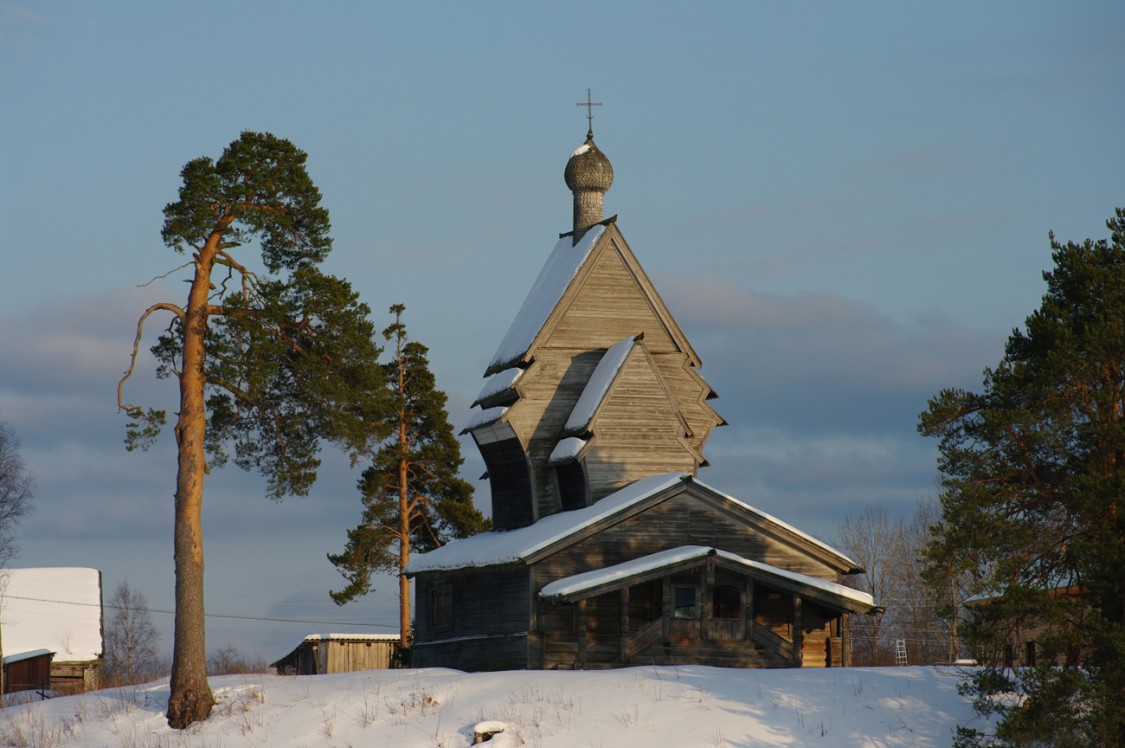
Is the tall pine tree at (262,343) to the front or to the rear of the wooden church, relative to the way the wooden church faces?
to the front

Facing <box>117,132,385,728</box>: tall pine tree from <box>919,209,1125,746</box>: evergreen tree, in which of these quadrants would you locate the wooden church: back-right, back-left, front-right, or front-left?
front-right

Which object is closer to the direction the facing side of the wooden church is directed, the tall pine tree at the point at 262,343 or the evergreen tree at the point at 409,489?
the tall pine tree

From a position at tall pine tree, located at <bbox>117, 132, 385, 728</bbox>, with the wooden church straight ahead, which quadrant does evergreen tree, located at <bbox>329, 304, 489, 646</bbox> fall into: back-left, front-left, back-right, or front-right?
front-left

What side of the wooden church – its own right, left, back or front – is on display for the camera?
front

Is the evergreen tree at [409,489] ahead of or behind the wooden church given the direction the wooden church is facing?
behind
